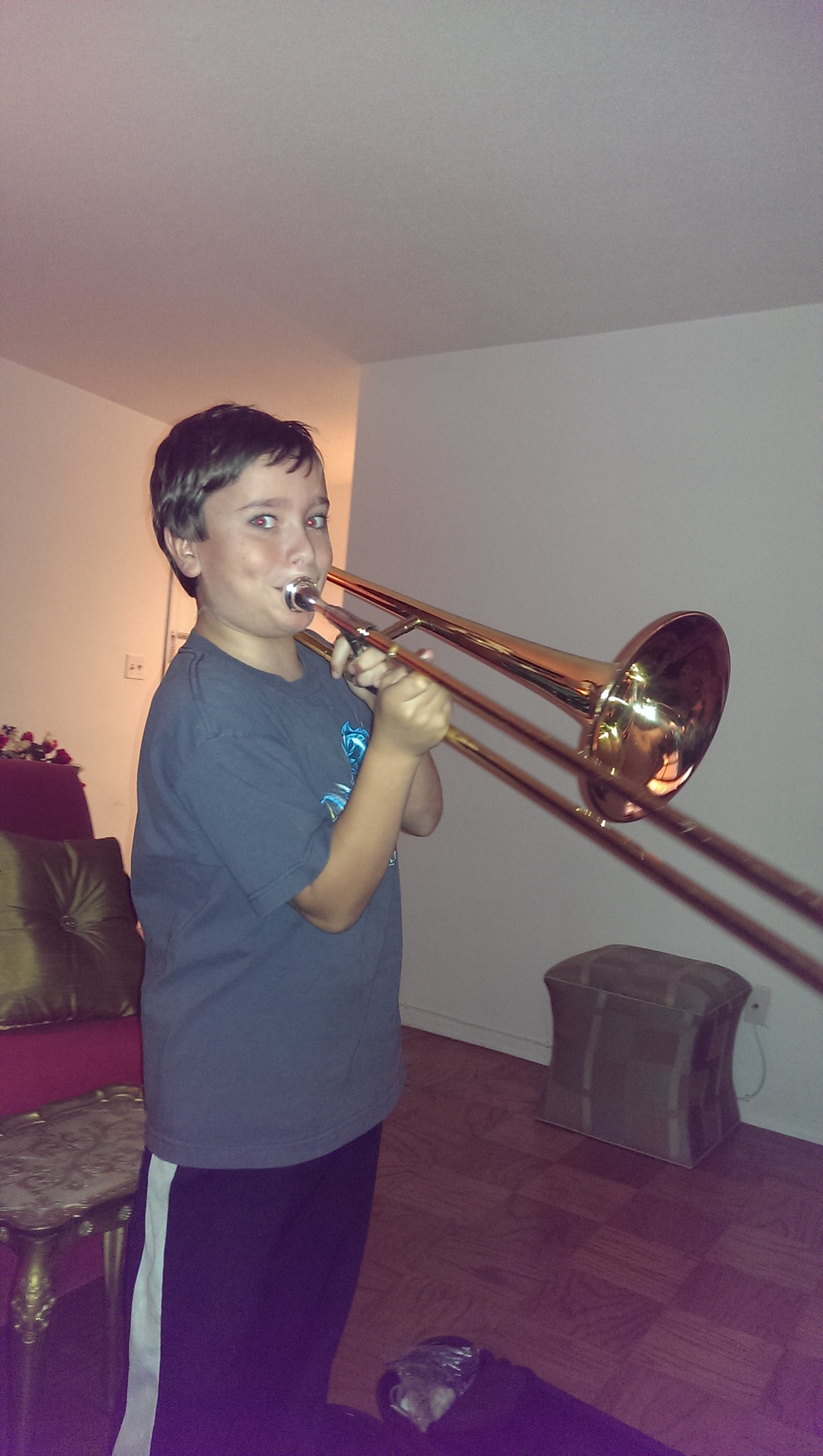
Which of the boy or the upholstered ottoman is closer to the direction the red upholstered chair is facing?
the boy

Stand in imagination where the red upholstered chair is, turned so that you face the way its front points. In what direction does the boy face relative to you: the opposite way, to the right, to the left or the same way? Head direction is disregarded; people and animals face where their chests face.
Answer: to the left

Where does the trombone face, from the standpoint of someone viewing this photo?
facing the viewer and to the right of the viewer

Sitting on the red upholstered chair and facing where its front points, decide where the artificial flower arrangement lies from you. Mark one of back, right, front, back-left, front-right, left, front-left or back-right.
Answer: back-right

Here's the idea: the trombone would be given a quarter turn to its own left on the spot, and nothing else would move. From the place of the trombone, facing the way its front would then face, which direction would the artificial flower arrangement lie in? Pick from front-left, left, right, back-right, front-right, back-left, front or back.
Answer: left

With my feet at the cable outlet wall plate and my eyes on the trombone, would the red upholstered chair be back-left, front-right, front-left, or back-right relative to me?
front-right

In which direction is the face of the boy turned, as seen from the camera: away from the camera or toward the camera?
toward the camera

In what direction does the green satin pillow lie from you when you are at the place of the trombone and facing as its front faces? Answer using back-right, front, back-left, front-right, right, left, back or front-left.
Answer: back

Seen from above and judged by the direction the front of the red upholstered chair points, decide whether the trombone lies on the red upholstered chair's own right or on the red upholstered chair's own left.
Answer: on the red upholstered chair's own left
